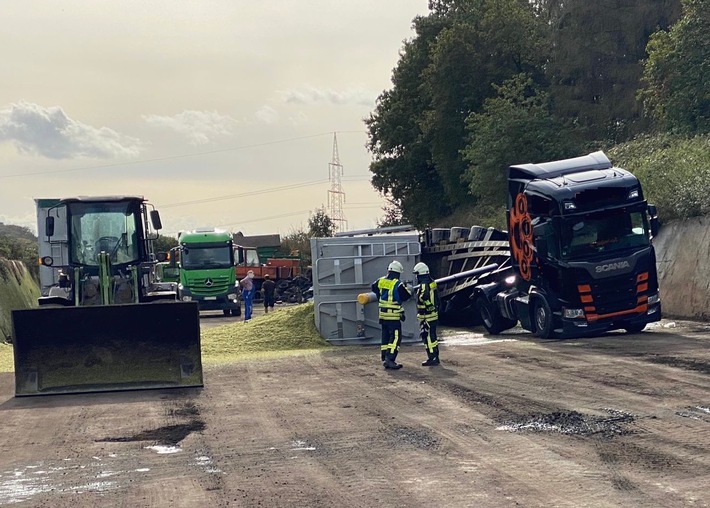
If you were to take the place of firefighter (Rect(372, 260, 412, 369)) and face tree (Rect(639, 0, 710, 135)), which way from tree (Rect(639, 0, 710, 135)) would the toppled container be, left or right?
left

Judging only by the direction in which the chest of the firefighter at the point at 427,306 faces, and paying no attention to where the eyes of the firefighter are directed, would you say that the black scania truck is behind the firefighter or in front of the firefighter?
behind

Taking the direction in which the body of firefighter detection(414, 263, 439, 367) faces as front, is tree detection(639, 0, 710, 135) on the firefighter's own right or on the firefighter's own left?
on the firefighter's own right

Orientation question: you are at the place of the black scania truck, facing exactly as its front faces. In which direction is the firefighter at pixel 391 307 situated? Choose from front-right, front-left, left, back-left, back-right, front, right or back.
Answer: right

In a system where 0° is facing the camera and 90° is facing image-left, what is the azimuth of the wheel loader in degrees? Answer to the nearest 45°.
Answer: approximately 0°

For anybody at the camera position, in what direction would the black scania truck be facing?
facing the viewer and to the right of the viewer

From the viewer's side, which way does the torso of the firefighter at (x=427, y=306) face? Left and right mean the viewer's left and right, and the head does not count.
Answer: facing to the left of the viewer

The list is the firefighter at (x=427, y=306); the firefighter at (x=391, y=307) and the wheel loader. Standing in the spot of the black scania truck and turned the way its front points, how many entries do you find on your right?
3

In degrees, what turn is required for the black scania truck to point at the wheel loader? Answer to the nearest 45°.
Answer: approximately 90° to its right
